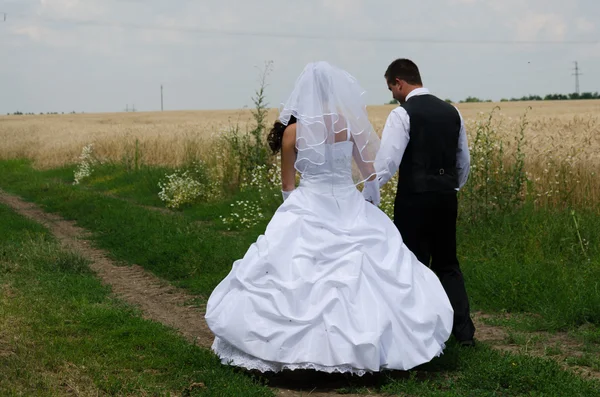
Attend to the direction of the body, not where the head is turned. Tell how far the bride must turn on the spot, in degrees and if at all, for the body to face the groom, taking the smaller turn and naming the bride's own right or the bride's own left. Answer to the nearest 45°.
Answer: approximately 45° to the bride's own right

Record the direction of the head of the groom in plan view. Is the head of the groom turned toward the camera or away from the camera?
away from the camera

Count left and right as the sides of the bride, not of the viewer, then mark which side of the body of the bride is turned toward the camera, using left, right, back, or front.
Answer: back
